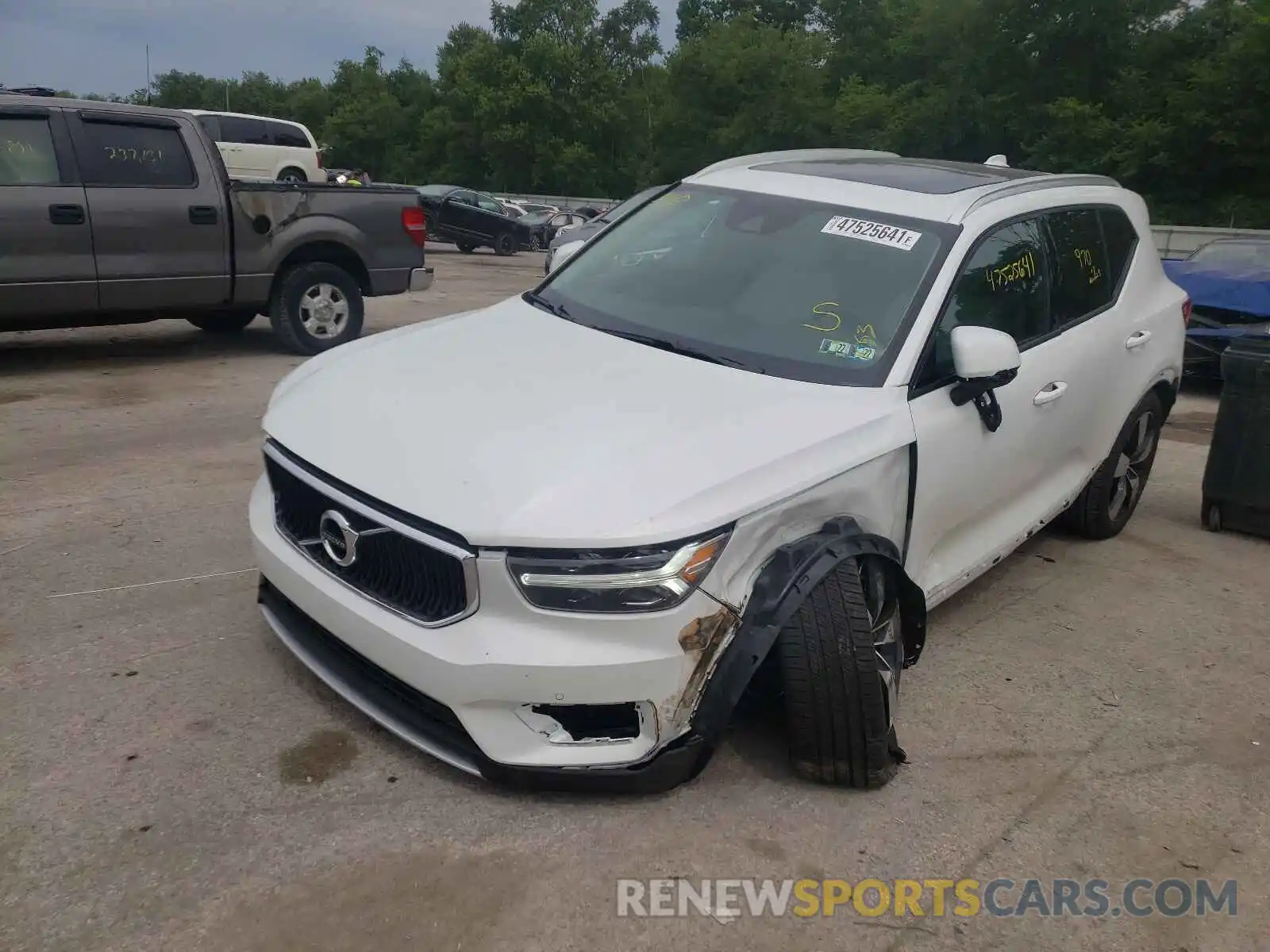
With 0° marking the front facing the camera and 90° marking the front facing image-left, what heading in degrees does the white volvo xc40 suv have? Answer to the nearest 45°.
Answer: approximately 45°

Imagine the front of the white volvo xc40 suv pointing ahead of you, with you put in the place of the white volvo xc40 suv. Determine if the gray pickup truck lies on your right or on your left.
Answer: on your right

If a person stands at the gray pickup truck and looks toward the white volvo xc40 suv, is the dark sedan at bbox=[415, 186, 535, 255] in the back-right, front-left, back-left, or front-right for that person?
back-left

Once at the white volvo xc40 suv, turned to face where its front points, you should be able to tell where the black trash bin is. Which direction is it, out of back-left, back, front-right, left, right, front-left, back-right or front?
back

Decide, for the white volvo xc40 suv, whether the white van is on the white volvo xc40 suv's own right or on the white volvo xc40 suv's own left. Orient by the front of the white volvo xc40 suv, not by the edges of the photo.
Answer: on the white volvo xc40 suv's own right

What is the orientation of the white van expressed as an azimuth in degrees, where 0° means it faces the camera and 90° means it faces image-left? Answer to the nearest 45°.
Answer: approximately 90°
